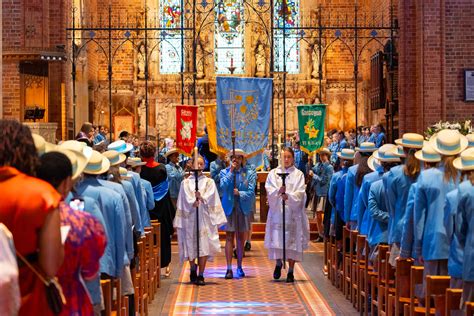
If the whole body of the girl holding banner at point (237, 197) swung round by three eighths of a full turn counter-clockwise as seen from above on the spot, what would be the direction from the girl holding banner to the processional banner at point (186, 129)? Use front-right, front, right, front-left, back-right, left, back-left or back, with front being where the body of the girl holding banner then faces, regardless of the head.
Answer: front-left

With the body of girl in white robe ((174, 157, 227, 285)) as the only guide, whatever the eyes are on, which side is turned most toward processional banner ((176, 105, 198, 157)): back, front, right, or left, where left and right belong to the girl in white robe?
back

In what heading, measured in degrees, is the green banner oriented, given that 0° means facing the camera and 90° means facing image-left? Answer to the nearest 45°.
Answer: approximately 0°

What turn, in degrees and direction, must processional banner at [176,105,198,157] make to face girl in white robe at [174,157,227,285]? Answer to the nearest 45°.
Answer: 0° — it already faces them

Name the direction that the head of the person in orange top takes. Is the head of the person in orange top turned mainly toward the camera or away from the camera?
away from the camera

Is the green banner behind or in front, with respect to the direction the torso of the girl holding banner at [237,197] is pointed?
behind

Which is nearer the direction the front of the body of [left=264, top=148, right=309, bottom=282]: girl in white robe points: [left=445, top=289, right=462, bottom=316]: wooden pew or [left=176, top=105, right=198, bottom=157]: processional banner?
the wooden pew

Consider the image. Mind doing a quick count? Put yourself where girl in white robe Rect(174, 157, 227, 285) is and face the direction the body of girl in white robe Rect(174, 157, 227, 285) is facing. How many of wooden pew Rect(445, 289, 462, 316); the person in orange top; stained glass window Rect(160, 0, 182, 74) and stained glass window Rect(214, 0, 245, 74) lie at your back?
2
